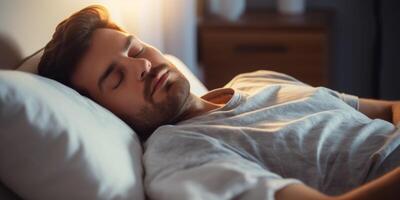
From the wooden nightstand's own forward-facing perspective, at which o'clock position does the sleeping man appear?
The sleeping man is roughly at 12 o'clock from the wooden nightstand.

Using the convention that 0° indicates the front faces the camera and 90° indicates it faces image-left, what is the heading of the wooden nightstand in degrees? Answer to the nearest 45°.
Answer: approximately 0°
